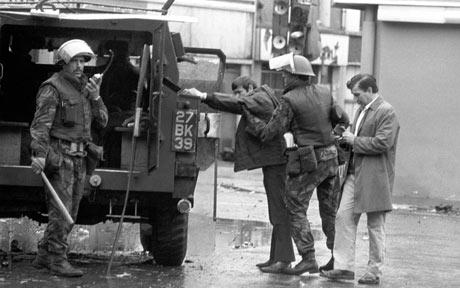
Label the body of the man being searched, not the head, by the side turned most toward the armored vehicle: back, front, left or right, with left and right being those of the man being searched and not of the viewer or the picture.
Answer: front

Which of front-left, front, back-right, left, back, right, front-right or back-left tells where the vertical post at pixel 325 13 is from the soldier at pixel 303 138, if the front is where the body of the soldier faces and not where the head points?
front-right

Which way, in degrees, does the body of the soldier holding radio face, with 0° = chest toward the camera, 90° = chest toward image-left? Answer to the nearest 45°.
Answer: approximately 315°

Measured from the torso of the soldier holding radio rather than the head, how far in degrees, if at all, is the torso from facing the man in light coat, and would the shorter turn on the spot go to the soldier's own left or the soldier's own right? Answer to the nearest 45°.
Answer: approximately 45° to the soldier's own left

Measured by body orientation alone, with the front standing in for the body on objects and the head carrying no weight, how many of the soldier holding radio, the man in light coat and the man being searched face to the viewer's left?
2

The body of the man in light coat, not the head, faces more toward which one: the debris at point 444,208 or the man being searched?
the man being searched

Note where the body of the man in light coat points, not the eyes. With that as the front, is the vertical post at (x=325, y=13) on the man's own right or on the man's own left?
on the man's own right

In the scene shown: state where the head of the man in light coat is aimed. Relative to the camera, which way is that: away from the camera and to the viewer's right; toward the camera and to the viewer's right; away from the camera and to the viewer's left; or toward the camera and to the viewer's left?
toward the camera and to the viewer's left

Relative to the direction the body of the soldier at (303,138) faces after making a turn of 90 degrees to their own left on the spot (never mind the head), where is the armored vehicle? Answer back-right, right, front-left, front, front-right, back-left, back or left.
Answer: front-right

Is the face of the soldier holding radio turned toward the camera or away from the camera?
toward the camera

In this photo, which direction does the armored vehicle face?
away from the camera

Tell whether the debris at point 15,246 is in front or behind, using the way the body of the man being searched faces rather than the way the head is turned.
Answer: in front
